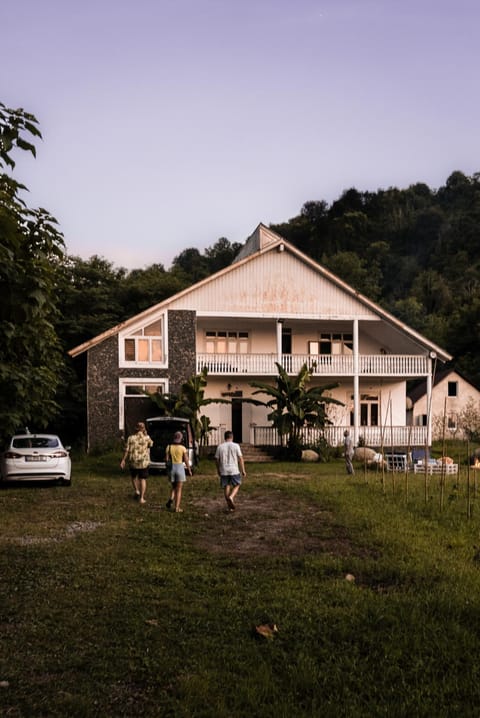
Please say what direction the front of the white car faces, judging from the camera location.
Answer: facing away from the viewer

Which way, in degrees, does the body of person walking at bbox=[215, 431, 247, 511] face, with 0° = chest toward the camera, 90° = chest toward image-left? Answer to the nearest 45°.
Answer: approximately 180°

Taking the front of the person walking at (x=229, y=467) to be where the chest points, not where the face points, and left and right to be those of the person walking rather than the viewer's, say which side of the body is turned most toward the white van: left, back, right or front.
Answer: front

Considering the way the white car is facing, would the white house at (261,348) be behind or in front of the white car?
in front

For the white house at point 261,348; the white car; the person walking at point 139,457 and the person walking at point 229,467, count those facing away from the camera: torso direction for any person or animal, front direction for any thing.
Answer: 3

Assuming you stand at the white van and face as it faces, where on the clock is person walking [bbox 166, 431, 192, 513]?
The person walking is roughly at 6 o'clock from the white van.

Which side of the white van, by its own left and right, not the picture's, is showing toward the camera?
back

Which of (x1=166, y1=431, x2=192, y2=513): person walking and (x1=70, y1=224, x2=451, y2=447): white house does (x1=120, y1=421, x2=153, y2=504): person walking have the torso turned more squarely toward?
the white house

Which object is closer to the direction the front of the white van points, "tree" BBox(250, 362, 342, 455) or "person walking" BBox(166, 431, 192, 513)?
the tree

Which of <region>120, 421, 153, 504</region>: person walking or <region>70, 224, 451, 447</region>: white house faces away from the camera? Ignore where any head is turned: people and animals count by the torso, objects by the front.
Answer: the person walking

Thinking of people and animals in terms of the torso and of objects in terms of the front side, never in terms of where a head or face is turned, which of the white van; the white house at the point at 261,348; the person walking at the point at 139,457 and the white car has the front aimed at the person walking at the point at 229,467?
the white house

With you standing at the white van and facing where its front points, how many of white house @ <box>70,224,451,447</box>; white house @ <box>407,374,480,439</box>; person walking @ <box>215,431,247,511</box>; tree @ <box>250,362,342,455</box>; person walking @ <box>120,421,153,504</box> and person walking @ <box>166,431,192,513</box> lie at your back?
3
